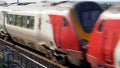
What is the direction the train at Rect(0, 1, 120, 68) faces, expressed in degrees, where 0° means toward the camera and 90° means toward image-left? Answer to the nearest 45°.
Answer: approximately 315°
